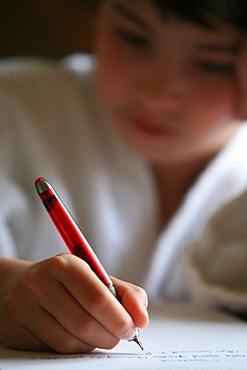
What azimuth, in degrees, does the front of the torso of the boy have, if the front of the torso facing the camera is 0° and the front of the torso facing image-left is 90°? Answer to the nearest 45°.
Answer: approximately 0°

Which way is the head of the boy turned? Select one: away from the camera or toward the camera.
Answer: toward the camera
